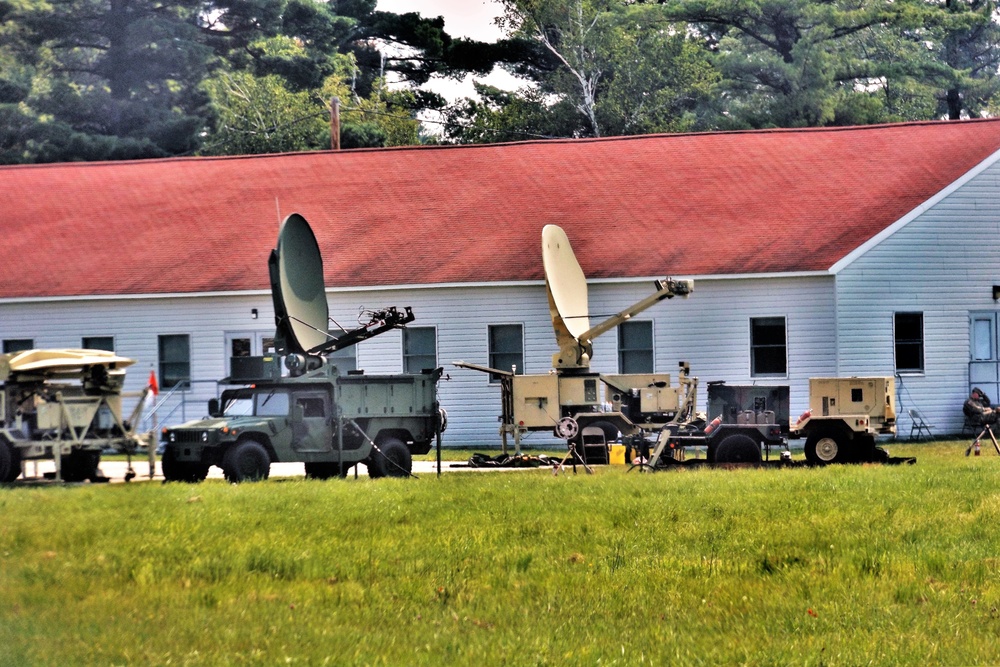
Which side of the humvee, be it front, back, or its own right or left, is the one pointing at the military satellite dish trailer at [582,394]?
back

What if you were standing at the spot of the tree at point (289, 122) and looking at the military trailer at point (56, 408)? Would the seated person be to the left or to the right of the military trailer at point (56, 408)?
left

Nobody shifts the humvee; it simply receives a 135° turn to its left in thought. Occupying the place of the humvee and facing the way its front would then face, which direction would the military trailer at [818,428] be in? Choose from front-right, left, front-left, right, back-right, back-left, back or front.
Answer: front

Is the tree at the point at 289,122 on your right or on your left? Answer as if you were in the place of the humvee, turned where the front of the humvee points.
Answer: on your right

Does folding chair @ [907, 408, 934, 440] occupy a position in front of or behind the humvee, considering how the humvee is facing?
behind
